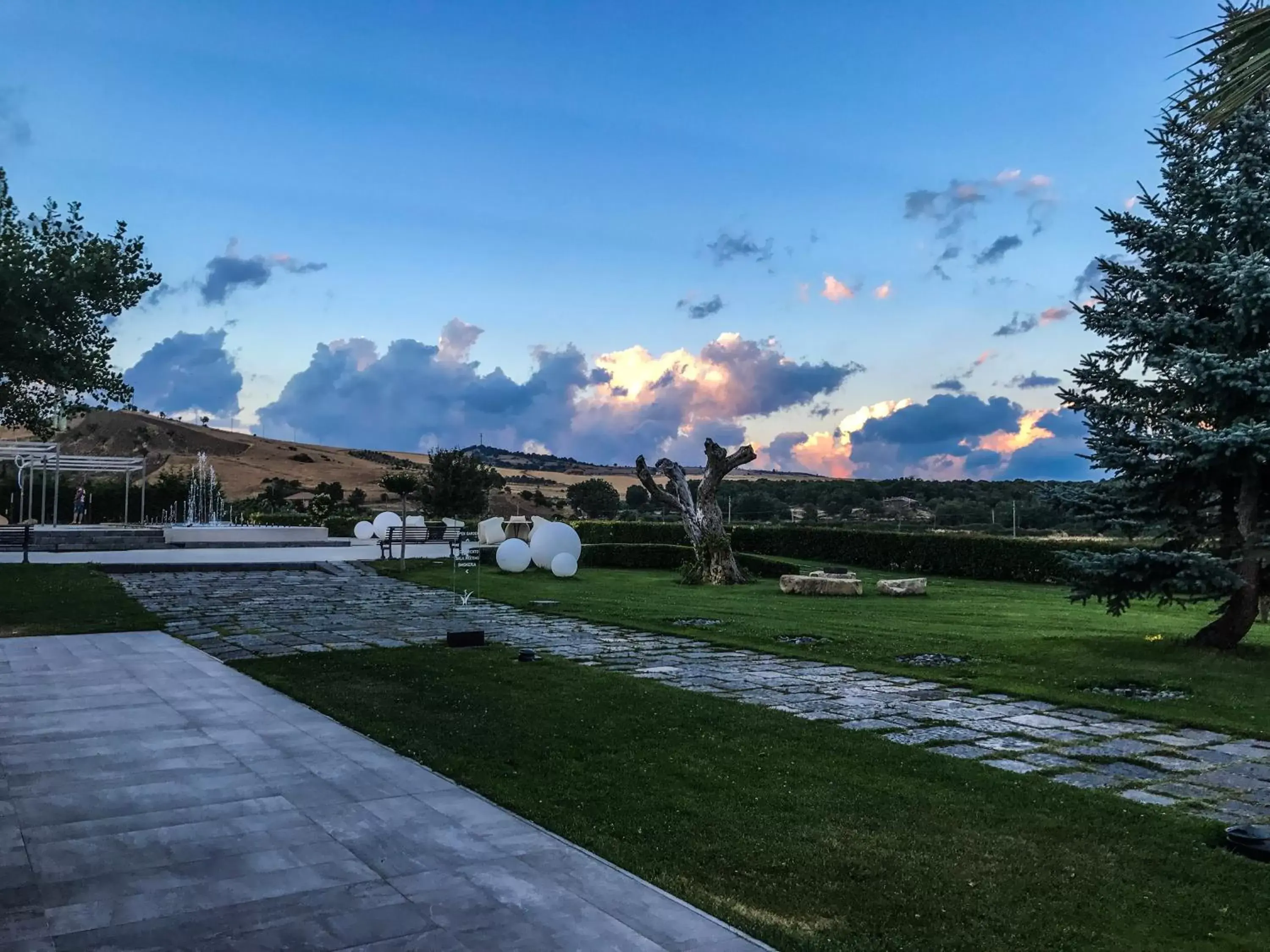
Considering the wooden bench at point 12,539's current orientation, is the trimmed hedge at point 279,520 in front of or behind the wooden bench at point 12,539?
in front

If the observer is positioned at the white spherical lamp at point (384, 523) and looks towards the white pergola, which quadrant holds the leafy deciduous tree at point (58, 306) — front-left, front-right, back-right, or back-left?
front-left

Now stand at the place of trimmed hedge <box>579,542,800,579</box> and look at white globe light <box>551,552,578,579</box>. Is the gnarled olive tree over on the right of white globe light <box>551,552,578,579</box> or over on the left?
left

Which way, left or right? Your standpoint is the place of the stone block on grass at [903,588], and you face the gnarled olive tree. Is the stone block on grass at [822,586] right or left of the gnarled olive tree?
left
